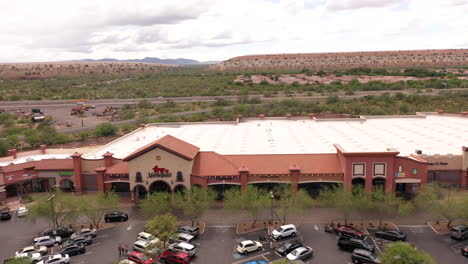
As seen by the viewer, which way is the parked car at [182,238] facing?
to the viewer's left

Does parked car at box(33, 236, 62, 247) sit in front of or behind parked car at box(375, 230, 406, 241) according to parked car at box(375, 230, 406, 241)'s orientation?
in front

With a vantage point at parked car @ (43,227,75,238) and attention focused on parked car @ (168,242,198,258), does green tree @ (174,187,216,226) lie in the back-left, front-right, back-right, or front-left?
front-left

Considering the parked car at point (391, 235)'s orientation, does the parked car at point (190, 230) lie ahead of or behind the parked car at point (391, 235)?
ahead

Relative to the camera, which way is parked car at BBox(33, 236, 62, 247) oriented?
to the viewer's left

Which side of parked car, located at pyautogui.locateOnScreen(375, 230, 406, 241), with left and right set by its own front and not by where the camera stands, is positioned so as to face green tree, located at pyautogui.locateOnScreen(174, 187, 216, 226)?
front

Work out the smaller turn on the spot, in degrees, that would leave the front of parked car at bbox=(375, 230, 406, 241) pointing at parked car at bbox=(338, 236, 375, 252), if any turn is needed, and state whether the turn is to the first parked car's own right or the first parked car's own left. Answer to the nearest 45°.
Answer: approximately 45° to the first parked car's own left

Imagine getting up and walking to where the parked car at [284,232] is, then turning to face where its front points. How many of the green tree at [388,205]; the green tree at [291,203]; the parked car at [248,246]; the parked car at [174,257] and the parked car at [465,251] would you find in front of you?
2

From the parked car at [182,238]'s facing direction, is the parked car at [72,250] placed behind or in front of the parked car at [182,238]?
in front

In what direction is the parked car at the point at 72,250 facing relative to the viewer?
to the viewer's left

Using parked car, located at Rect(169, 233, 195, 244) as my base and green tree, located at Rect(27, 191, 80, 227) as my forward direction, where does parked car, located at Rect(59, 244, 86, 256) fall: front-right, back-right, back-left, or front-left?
front-left

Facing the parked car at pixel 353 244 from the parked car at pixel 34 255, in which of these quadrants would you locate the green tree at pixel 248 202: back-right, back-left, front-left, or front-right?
front-left

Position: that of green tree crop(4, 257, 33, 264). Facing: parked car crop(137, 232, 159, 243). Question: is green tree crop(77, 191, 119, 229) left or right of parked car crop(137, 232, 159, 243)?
left

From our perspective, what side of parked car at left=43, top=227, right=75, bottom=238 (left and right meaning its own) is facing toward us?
left

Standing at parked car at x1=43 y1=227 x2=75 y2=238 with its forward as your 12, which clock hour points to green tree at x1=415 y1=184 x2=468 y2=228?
The green tree is roughly at 7 o'clock from the parked car.

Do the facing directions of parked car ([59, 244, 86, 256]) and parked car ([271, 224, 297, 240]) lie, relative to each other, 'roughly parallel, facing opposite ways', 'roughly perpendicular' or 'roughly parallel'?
roughly parallel

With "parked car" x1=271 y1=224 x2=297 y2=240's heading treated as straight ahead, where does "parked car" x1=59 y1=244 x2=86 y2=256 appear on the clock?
"parked car" x1=59 y1=244 x2=86 y2=256 is roughly at 1 o'clock from "parked car" x1=271 y1=224 x2=297 y2=240.
